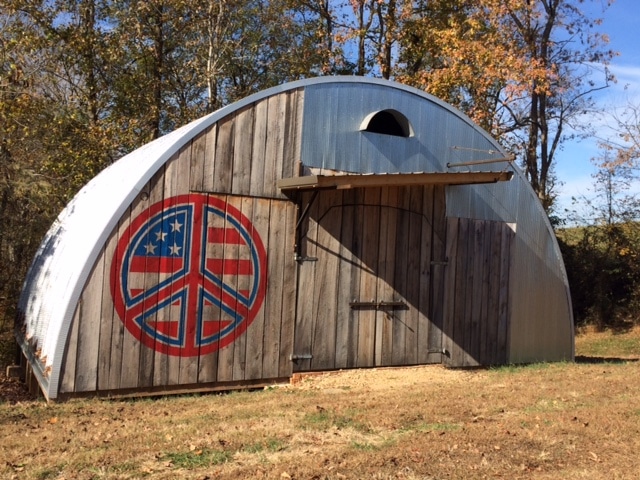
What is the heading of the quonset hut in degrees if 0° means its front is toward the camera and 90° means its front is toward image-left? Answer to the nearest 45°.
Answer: approximately 315°
